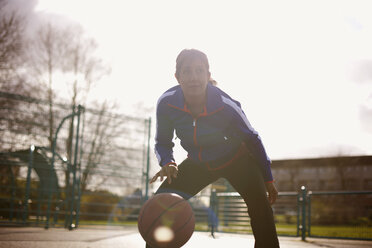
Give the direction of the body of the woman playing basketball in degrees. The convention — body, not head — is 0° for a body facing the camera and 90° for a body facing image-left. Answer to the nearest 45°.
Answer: approximately 0°

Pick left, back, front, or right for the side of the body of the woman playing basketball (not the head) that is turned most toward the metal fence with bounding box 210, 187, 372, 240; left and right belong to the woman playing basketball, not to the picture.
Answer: back

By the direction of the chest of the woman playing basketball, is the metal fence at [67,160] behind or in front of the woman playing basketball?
behind

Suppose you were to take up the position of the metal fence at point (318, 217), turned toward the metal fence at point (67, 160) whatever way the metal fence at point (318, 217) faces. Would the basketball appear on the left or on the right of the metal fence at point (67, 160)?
left
